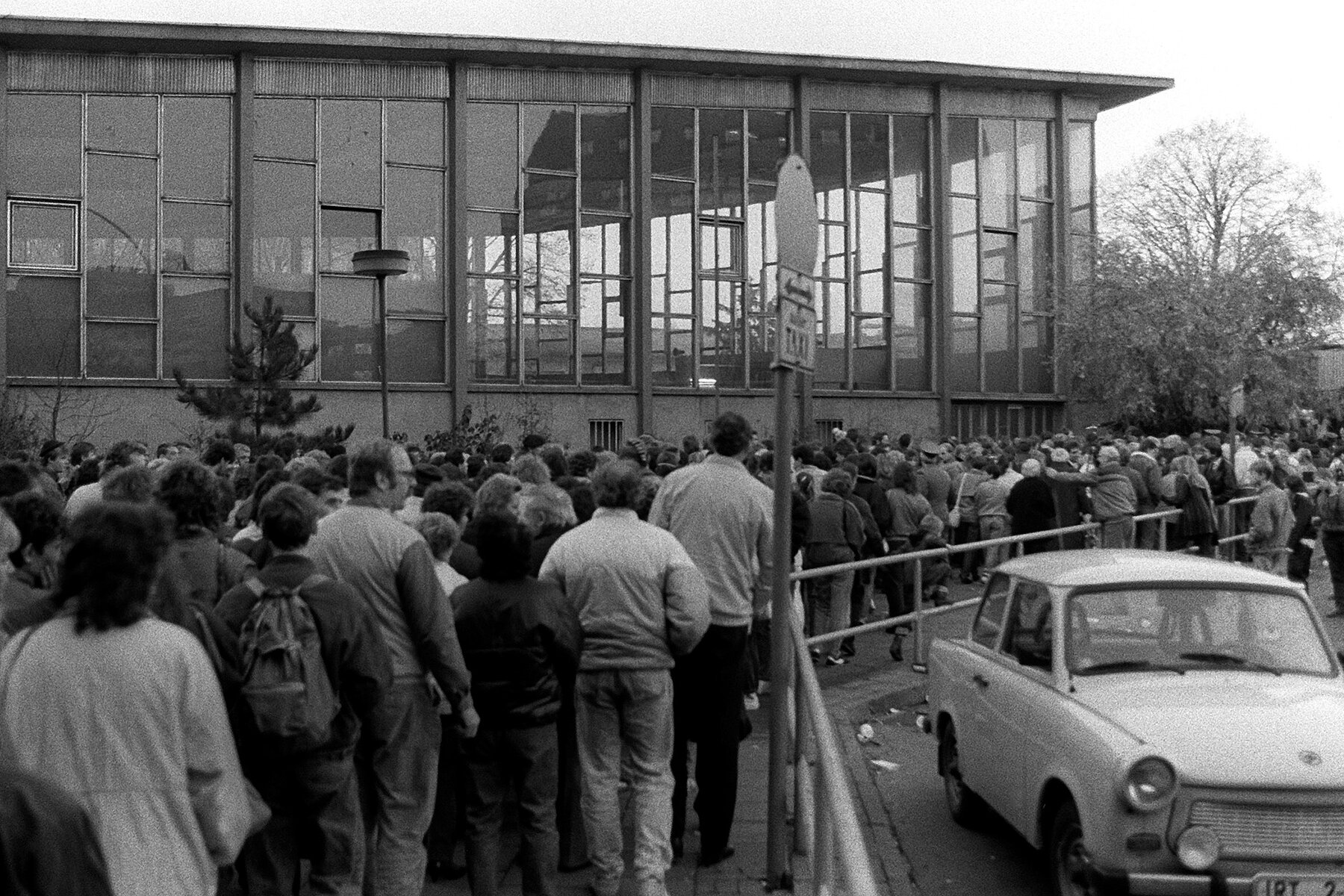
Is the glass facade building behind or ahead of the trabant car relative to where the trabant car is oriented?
behind

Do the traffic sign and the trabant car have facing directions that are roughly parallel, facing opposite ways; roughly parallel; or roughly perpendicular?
roughly parallel

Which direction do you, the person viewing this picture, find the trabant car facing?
facing the viewer and to the right of the viewer

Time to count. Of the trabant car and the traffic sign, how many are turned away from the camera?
0

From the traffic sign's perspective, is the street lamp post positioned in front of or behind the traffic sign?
behind

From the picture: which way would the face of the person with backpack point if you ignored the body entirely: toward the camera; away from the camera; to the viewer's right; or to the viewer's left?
away from the camera
